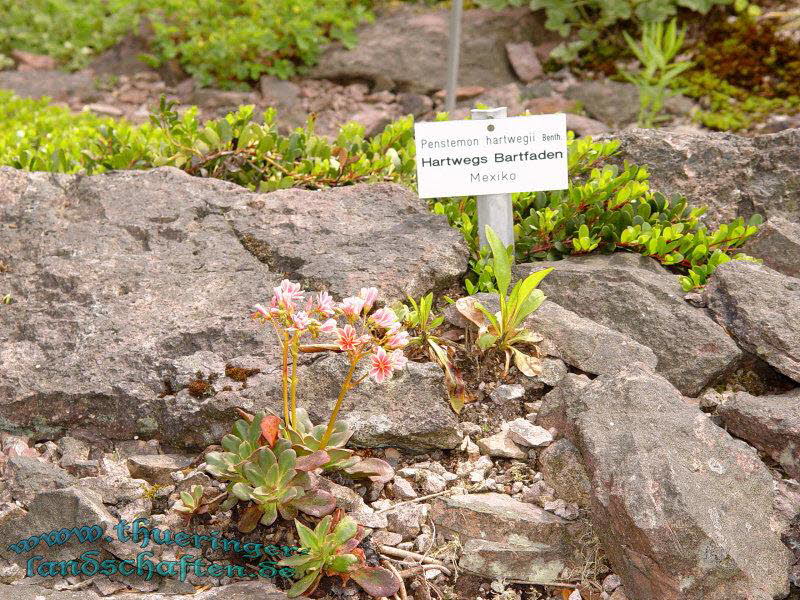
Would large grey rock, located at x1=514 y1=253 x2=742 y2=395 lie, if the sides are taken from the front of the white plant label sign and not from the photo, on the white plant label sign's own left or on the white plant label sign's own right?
on the white plant label sign's own left

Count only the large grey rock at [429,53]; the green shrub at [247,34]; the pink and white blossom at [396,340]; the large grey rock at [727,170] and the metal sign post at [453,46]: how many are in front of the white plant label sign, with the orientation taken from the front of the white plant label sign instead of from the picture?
1

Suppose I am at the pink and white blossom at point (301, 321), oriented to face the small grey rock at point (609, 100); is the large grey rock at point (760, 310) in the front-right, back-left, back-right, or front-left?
front-right

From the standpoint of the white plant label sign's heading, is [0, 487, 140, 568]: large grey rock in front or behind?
in front

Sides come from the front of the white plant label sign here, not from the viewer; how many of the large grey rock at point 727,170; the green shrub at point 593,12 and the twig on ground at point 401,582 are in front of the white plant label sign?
1

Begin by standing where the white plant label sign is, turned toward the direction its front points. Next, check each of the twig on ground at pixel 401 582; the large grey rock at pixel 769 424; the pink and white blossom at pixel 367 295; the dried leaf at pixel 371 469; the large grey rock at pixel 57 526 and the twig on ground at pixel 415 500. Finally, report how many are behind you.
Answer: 0

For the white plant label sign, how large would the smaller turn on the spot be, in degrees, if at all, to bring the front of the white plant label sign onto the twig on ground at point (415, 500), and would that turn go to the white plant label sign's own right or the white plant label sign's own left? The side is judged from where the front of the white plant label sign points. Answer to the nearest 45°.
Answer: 0° — it already faces it

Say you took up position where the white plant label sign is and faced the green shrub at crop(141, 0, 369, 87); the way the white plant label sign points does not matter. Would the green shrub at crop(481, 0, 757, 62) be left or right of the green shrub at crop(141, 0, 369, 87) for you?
right

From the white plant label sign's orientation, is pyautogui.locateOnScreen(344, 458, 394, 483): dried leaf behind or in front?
in front

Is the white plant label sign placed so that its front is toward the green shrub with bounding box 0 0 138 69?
no

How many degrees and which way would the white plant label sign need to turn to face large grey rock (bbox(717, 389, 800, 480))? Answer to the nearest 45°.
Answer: approximately 45° to its left

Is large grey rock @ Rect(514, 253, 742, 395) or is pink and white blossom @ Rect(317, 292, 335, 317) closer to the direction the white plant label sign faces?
the pink and white blossom

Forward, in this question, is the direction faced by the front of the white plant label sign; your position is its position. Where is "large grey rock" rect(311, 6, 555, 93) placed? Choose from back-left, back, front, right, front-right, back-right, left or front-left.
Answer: back

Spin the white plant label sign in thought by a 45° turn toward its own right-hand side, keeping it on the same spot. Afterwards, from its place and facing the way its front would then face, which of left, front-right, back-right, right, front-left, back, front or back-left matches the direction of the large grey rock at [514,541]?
front-left

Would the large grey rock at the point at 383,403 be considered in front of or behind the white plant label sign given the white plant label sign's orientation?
in front

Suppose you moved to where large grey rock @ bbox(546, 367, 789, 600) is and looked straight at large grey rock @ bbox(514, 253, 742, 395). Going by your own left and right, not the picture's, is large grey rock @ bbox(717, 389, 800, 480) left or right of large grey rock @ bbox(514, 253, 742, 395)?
right

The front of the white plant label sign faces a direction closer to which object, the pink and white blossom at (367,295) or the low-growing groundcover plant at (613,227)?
the pink and white blossom

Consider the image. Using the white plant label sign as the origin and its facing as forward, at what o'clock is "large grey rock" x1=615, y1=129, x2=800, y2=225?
The large grey rock is roughly at 8 o'clock from the white plant label sign.

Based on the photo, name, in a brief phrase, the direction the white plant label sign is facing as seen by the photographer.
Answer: facing the viewer
